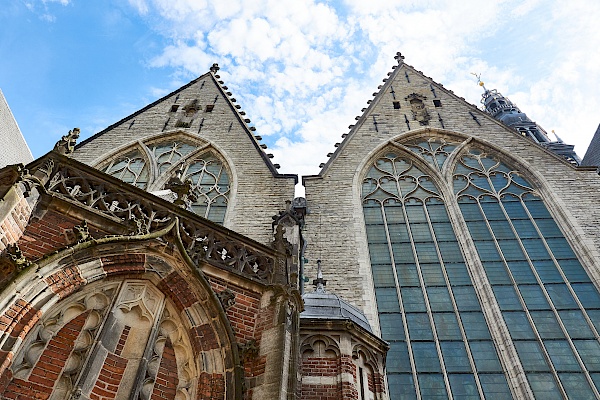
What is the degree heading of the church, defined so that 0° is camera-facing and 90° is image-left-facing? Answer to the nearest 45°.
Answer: approximately 0°
